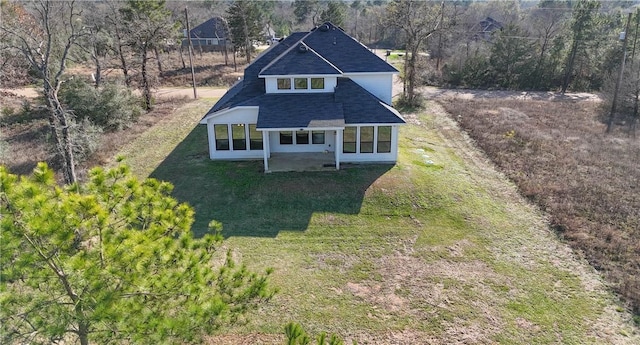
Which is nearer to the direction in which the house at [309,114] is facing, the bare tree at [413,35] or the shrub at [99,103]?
the bare tree

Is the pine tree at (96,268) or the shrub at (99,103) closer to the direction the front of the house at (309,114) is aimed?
the shrub

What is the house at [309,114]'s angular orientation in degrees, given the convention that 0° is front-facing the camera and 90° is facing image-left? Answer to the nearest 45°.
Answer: approximately 180°

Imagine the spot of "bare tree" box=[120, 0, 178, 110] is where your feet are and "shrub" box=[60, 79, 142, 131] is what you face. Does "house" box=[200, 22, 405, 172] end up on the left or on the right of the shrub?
left

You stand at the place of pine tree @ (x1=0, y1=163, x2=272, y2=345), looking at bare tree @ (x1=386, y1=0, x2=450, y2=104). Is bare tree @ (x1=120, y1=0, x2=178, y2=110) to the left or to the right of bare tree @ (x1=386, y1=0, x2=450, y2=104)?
left

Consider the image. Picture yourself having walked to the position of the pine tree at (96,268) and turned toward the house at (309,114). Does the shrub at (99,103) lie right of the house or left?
left

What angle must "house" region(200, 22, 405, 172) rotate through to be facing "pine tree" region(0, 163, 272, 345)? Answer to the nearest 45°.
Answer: approximately 180°

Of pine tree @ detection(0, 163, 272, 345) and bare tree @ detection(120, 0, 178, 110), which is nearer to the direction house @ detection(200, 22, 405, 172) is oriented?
the bare tree

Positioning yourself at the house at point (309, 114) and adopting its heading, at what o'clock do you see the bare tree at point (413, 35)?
The bare tree is roughly at 1 o'clock from the house.

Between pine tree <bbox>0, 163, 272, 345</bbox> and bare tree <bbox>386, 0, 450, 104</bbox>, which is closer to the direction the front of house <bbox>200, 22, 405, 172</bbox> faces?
the bare tree

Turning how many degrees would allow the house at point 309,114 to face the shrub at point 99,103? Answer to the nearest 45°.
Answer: approximately 45° to its left

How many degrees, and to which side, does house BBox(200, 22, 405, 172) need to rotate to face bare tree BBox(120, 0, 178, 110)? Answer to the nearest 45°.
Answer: approximately 45° to its left

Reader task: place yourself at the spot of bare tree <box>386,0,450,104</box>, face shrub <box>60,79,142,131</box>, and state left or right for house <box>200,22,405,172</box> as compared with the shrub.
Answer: left
